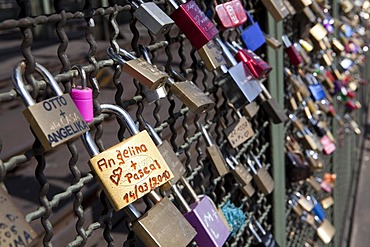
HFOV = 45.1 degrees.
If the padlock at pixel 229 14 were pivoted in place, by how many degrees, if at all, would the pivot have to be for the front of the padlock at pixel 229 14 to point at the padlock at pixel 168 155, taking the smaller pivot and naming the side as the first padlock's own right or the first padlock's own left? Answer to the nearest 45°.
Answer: approximately 45° to the first padlock's own right

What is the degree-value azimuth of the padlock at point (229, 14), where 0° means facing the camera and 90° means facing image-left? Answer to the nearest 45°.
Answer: approximately 0°

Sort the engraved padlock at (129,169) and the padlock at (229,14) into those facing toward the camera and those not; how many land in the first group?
2

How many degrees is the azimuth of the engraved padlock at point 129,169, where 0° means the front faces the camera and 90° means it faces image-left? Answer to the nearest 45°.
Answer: approximately 0°

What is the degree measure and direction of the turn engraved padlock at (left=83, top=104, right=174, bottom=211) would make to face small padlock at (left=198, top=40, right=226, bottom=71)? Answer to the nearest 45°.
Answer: approximately 135° to its left
